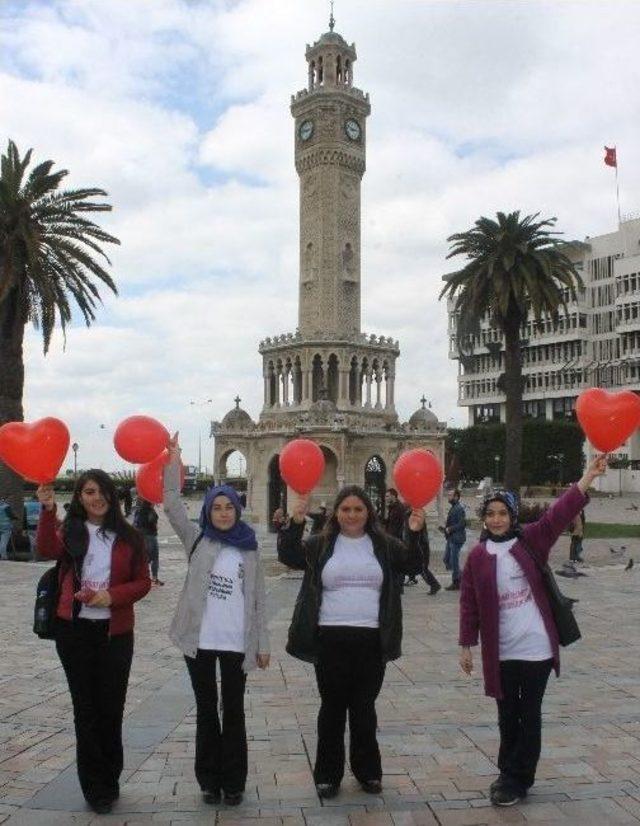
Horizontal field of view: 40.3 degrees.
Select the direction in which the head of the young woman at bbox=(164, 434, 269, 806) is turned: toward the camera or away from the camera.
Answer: toward the camera

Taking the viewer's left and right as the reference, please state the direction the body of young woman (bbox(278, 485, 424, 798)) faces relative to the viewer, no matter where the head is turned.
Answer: facing the viewer

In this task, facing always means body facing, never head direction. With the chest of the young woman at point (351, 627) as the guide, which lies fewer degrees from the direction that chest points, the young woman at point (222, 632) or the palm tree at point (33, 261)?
the young woman

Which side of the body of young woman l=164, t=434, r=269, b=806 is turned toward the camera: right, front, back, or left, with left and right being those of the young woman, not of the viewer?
front

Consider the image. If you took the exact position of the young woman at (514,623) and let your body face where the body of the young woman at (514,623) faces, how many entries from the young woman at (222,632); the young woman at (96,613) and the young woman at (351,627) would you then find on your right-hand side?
3

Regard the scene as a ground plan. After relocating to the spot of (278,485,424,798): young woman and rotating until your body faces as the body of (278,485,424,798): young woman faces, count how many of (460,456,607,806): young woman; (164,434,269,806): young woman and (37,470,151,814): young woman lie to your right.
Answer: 2

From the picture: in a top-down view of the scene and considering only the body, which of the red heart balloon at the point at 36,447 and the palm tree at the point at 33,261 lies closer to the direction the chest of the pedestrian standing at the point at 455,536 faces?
the palm tree

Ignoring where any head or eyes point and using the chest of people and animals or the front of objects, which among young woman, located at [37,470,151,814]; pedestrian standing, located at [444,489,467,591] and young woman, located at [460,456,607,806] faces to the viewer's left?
the pedestrian standing

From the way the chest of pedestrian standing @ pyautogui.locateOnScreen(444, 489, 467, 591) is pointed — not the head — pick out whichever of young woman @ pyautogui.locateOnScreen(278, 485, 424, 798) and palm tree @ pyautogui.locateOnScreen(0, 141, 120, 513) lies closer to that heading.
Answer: the palm tree

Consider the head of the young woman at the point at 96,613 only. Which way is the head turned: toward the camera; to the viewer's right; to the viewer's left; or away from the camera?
toward the camera

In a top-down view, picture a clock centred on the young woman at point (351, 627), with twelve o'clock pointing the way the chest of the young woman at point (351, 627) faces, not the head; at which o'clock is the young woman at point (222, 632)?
the young woman at point (222, 632) is roughly at 3 o'clock from the young woman at point (351, 627).
